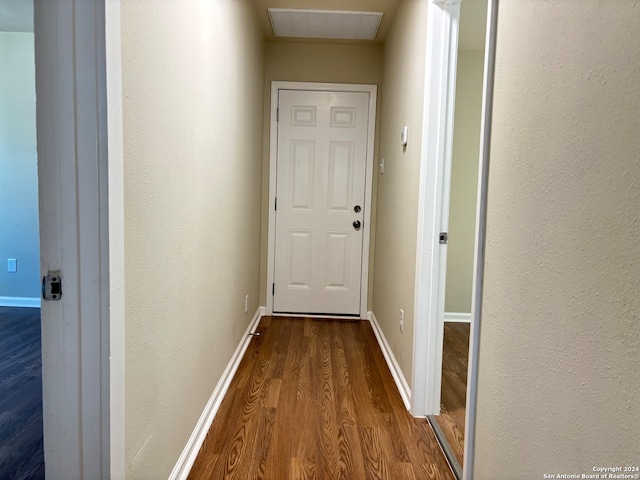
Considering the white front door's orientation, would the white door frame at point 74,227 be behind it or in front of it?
in front

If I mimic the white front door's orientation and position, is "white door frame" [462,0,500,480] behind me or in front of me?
in front

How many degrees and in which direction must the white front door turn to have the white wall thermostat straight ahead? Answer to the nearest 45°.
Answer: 0° — it already faces it

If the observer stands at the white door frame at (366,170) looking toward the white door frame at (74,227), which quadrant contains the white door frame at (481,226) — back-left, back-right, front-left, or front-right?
front-left

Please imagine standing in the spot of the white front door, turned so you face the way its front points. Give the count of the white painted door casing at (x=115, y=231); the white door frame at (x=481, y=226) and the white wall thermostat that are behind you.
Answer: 0

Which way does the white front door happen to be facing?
toward the camera

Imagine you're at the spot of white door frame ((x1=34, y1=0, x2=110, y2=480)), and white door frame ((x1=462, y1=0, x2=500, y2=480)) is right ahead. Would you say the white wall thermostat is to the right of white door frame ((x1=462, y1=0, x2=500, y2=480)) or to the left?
left

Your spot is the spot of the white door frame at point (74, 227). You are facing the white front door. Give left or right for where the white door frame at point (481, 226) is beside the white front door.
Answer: right

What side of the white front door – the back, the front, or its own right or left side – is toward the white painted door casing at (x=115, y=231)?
front
